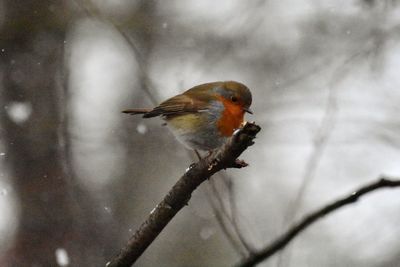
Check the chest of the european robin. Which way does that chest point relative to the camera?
to the viewer's right
